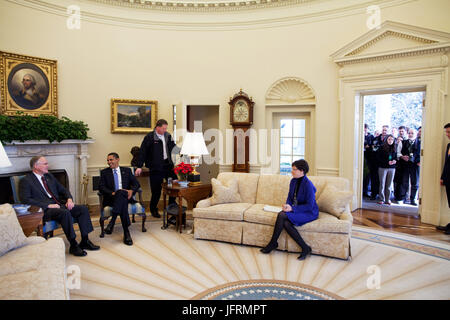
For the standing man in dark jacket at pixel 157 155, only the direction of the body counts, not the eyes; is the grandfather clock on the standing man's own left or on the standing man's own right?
on the standing man's own left

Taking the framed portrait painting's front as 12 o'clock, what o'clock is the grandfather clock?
The grandfather clock is roughly at 11 o'clock from the framed portrait painting.

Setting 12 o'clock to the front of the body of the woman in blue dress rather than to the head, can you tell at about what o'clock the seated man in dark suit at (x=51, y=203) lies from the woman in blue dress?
The seated man in dark suit is roughly at 1 o'clock from the woman in blue dress.

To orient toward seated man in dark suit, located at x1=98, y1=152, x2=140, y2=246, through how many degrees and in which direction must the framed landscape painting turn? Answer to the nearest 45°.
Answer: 0° — it already faces them

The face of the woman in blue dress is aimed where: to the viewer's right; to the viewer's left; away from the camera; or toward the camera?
to the viewer's left
